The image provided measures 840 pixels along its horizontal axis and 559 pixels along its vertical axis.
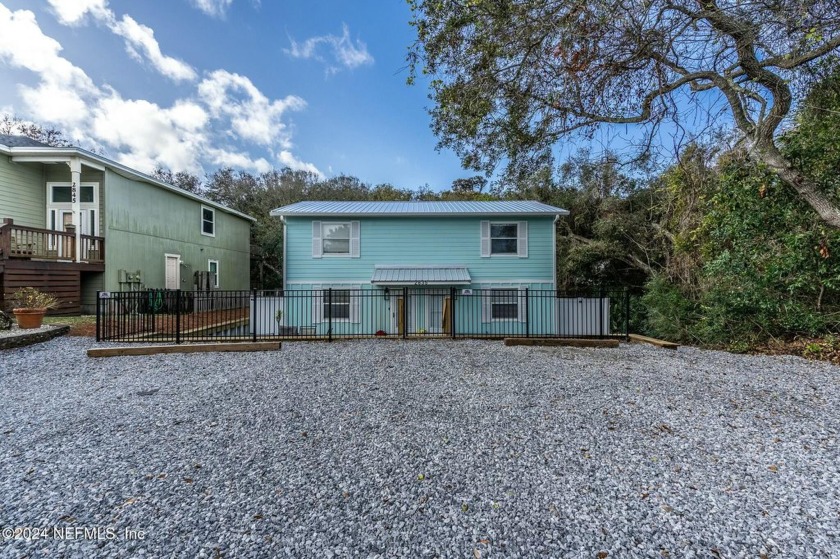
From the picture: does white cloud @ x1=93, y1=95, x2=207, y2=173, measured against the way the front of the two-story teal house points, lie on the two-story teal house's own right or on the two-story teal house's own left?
on the two-story teal house's own right

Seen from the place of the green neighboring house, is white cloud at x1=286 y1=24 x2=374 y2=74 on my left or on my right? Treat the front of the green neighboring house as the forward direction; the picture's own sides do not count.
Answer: on my left

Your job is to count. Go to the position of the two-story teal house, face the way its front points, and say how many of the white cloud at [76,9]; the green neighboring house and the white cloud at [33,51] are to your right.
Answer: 3

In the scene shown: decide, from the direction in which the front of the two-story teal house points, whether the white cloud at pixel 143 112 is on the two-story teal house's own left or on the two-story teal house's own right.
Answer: on the two-story teal house's own right

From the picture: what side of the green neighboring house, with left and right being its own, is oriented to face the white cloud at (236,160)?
back

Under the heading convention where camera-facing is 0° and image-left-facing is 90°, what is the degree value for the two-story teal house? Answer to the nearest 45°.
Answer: approximately 0°

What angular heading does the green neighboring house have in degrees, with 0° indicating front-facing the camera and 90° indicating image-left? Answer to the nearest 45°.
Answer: approximately 45°
